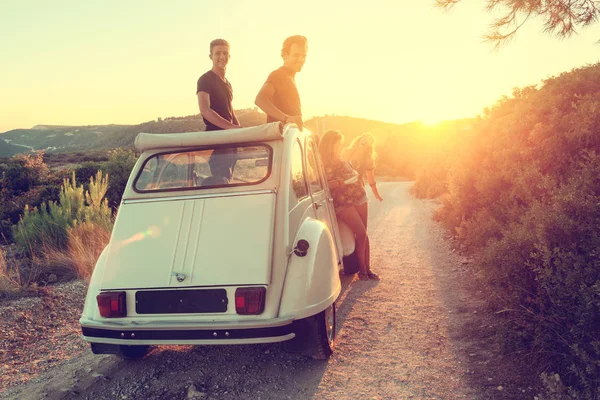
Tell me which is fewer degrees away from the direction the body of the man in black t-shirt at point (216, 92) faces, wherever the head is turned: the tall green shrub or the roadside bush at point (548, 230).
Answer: the roadside bush

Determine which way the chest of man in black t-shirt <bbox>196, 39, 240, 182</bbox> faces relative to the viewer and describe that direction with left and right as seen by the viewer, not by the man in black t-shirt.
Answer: facing the viewer and to the right of the viewer

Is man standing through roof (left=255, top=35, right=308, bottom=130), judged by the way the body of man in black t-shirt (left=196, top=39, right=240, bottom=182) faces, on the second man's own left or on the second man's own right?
on the second man's own left

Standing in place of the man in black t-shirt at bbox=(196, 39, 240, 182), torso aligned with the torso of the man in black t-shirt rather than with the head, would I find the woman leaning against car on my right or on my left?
on my left

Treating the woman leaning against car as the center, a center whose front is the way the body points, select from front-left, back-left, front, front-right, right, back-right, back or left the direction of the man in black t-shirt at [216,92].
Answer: back-right
